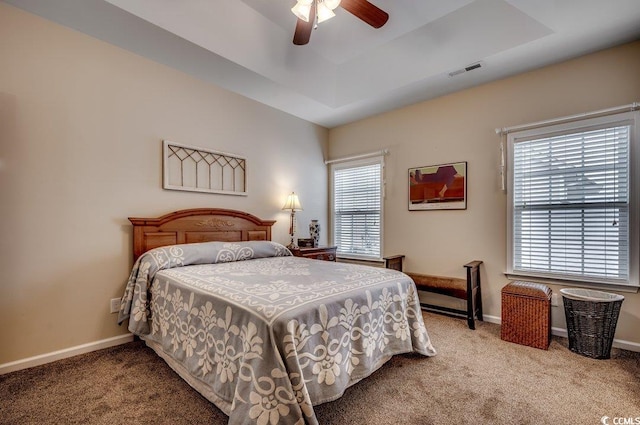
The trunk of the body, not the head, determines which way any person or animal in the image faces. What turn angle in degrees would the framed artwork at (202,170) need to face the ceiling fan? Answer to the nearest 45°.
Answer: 0° — it already faces it

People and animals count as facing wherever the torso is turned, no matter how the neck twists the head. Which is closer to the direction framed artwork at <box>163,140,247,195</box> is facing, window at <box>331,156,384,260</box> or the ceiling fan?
the ceiling fan

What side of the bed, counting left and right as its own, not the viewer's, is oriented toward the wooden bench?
left

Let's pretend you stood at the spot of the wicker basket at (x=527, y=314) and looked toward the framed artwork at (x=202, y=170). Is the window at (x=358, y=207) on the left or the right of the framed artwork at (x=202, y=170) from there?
right

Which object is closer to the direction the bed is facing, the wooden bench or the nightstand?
the wooden bench

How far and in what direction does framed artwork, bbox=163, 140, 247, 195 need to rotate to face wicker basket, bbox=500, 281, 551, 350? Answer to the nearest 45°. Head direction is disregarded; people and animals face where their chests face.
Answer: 0° — it already faces it

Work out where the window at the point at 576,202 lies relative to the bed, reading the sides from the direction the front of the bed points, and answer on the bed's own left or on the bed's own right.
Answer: on the bed's own left

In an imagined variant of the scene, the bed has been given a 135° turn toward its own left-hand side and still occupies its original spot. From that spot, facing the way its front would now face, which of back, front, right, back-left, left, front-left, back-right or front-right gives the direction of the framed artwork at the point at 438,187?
front-right

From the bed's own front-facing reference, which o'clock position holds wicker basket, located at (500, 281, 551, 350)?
The wicker basket is roughly at 10 o'clock from the bed.

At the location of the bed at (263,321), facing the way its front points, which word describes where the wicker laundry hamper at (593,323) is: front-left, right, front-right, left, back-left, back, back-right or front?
front-left

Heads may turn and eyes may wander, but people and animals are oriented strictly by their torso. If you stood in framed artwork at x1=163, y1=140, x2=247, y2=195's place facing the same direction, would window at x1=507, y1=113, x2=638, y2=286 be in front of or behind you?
in front

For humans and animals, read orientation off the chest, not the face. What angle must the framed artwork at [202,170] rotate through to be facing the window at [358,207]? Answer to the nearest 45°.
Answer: approximately 45° to its left

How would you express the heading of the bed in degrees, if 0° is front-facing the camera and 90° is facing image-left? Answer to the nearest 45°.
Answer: approximately 315°

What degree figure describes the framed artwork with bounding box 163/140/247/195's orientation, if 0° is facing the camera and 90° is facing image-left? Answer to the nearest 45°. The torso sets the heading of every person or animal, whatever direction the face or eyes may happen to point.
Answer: approximately 315°
